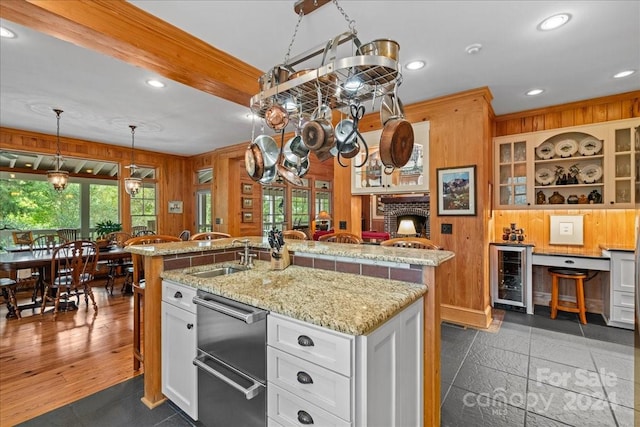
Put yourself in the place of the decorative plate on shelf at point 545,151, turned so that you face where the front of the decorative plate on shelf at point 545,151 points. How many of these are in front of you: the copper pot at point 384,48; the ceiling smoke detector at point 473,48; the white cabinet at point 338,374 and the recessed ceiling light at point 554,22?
4

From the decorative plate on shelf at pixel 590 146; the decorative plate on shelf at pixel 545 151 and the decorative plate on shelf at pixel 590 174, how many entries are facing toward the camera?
3

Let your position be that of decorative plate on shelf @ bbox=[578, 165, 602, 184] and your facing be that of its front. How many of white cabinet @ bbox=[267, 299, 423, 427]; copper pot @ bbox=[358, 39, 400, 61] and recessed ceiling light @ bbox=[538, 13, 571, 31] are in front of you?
3

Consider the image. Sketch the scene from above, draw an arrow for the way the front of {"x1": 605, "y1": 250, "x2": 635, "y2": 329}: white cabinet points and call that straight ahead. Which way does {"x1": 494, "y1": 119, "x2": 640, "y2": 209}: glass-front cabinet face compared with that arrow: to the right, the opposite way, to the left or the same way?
the same way

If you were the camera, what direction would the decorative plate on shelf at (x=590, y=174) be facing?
facing the viewer

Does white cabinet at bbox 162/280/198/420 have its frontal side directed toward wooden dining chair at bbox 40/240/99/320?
no

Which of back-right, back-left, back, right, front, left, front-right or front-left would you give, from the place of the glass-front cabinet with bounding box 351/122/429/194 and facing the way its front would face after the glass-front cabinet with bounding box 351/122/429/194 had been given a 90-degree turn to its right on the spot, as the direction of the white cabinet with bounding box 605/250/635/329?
back-right

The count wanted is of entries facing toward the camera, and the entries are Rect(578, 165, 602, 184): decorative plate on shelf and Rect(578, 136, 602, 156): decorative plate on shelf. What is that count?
2

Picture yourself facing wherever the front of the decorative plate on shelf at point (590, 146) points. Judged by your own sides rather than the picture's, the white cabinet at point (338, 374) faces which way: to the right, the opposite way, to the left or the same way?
the same way

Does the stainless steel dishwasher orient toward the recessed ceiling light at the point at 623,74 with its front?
no

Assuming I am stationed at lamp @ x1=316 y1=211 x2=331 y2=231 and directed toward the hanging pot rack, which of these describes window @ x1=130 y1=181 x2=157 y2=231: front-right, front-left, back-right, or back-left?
front-right

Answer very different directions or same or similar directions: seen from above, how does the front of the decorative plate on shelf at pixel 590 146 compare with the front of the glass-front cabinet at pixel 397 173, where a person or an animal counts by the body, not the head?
same or similar directions

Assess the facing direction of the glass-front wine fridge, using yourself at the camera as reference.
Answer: facing the viewer and to the left of the viewer

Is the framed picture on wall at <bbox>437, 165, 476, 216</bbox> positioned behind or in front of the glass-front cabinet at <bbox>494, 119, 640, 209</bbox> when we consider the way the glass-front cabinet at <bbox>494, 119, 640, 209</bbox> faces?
in front

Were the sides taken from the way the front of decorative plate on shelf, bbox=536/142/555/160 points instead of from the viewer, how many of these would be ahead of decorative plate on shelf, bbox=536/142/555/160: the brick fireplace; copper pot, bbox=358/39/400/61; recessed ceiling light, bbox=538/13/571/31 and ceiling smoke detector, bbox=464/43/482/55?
3

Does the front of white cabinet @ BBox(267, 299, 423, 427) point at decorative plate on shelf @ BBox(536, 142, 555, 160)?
no

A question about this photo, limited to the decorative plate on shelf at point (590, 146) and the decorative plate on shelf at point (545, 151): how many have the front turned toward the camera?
2

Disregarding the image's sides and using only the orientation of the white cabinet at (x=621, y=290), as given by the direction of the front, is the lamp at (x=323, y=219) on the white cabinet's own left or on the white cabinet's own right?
on the white cabinet's own right
